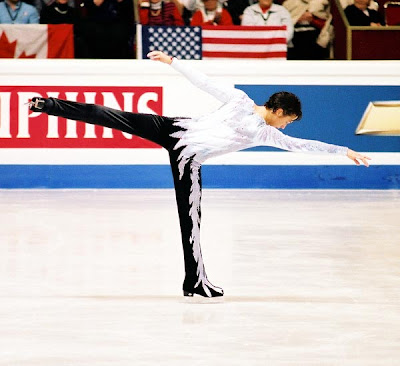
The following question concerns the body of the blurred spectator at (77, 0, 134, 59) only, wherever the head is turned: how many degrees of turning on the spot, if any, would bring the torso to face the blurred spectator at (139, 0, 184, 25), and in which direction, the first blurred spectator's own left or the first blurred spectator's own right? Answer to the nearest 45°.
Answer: approximately 90° to the first blurred spectator's own left

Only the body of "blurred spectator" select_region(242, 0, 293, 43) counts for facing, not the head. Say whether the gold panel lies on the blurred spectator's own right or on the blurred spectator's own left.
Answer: on the blurred spectator's own left

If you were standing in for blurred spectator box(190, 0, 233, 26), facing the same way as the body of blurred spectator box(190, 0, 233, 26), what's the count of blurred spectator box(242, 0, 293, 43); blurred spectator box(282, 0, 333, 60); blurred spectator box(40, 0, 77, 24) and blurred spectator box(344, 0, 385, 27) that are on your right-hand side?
1

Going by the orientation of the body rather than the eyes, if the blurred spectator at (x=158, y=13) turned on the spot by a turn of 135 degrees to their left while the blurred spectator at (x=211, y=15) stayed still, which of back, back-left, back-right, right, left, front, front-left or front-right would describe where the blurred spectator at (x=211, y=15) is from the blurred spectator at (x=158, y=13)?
front-right

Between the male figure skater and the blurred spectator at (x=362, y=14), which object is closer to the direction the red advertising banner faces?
the male figure skater

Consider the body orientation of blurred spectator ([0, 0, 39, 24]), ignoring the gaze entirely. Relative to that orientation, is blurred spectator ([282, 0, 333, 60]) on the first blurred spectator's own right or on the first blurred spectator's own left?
on the first blurred spectator's own left

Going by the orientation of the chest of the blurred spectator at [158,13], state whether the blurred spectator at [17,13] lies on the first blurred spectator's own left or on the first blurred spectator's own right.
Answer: on the first blurred spectator's own right

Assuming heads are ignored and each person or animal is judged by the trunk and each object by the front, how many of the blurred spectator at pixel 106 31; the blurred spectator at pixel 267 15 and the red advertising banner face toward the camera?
3

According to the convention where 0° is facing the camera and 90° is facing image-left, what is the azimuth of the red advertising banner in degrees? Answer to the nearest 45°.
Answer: approximately 0°
